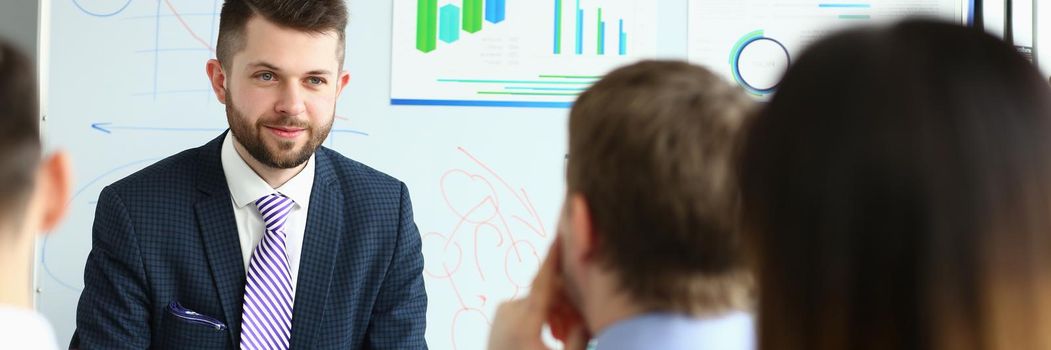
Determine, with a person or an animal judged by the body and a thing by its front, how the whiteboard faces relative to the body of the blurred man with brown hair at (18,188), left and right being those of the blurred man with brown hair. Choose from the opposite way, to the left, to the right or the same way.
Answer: the opposite way

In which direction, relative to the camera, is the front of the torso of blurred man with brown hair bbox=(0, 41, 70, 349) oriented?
away from the camera

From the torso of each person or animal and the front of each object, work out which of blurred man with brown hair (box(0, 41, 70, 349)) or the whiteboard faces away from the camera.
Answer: the blurred man with brown hair

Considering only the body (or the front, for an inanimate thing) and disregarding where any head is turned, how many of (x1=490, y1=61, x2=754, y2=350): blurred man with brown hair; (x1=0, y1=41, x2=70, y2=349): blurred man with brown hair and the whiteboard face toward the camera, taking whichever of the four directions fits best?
1

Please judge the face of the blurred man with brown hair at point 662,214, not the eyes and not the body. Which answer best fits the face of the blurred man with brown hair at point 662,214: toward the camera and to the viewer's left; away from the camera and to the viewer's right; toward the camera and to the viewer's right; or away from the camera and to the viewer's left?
away from the camera and to the viewer's left

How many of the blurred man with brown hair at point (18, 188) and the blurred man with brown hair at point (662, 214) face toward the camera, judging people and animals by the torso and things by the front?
0

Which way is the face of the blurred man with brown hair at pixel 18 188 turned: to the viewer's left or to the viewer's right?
to the viewer's right

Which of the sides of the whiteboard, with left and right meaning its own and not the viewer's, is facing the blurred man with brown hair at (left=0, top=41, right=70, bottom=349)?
front

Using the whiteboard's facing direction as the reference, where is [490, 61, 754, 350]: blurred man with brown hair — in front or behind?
in front

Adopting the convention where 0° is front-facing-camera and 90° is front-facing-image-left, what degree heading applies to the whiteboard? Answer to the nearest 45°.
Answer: approximately 0°
